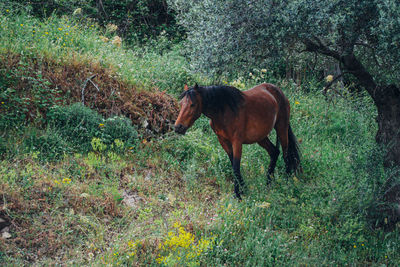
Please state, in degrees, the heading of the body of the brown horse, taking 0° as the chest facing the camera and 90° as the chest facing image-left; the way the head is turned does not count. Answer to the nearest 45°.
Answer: approximately 45°

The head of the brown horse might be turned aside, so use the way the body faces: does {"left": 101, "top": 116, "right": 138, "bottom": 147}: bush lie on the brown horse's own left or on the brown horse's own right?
on the brown horse's own right

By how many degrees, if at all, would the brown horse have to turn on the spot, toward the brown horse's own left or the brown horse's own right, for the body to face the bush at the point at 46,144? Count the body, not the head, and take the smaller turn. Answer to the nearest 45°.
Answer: approximately 45° to the brown horse's own right
